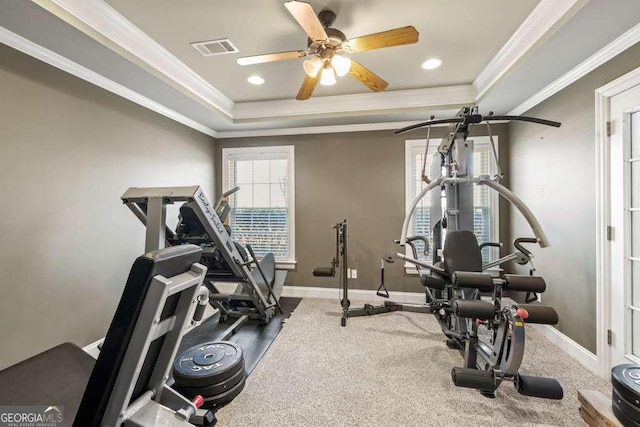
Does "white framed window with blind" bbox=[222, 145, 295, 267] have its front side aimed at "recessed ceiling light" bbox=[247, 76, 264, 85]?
yes

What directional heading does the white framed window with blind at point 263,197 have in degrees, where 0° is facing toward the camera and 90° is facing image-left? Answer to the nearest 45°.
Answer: approximately 0°

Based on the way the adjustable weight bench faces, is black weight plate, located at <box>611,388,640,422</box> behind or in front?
behind

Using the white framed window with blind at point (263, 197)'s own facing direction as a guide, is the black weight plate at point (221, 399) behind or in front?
in front

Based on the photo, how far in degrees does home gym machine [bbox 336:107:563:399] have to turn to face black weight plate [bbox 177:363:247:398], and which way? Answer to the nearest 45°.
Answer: approximately 45° to its right

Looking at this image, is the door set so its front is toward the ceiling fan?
yes

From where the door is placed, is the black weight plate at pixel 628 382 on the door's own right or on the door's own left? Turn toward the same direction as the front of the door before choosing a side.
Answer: on the door's own left

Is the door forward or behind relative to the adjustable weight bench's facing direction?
behind

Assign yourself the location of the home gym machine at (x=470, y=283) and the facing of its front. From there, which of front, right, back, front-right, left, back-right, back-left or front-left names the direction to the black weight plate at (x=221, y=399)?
front-right

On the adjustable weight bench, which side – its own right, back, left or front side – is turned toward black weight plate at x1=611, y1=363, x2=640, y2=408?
back

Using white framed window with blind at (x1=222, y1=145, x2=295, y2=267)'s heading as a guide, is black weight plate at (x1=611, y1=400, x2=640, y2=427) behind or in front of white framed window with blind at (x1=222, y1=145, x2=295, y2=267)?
in front
